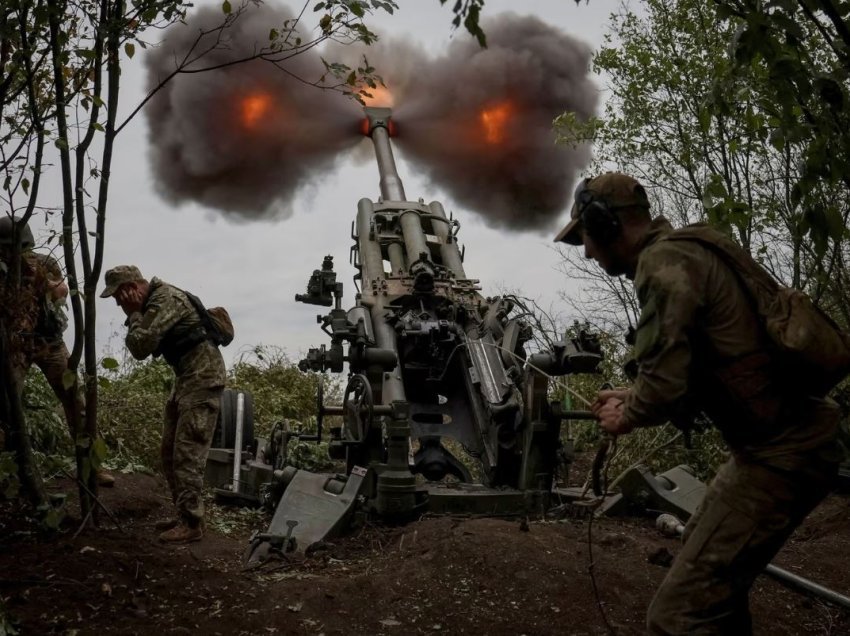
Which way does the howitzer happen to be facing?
away from the camera

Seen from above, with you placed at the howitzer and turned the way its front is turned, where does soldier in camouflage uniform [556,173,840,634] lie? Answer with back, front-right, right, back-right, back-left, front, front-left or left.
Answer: back

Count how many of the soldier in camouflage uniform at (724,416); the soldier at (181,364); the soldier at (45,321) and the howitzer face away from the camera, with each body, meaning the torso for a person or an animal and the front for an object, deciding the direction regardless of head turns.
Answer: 1

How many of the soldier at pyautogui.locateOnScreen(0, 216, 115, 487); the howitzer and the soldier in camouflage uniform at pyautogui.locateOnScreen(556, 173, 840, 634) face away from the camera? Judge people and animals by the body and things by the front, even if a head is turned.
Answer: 1

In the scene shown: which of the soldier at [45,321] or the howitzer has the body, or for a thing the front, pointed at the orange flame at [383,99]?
the howitzer

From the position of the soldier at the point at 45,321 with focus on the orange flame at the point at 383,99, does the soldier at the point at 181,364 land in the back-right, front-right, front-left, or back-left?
front-right

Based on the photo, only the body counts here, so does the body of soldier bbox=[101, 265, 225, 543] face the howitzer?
no

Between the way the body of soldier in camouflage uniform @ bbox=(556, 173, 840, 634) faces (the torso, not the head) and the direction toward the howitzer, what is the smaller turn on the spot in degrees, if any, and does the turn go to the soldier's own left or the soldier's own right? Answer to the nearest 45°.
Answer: approximately 45° to the soldier's own right

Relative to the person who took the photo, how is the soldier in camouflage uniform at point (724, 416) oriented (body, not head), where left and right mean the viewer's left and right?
facing to the left of the viewer

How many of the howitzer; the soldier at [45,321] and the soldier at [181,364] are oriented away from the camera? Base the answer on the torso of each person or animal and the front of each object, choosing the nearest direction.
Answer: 1

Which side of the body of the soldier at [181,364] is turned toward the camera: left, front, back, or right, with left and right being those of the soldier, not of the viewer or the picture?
left

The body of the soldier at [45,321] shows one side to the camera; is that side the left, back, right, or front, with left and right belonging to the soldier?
left

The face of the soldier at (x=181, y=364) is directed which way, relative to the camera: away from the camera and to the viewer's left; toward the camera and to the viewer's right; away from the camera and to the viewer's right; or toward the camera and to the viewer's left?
toward the camera and to the viewer's left

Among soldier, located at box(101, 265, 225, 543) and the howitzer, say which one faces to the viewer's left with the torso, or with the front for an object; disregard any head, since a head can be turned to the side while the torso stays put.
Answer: the soldier

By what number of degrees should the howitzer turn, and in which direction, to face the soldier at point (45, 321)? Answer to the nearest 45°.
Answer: approximately 135° to its left
